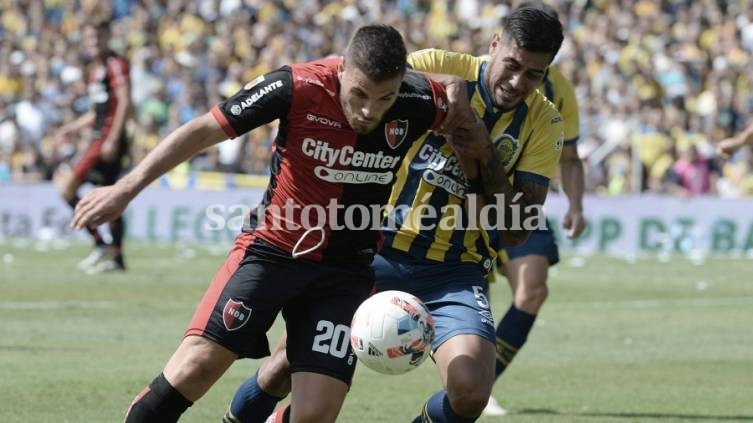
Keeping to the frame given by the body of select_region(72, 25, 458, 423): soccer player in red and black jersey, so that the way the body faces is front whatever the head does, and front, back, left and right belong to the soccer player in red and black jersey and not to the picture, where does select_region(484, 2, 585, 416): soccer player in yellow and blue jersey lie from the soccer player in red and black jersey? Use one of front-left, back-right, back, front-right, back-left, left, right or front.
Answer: back-left

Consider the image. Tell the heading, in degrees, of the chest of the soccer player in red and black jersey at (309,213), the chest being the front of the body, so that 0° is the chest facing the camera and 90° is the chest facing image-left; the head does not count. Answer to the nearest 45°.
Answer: approximately 0°

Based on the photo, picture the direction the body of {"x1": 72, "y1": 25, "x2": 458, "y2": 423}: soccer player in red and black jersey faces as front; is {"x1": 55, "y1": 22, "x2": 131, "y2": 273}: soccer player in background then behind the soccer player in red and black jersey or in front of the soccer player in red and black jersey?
behind

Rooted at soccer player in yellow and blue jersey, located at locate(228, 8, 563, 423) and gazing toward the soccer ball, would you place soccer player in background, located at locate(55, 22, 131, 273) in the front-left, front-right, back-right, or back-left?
back-right
